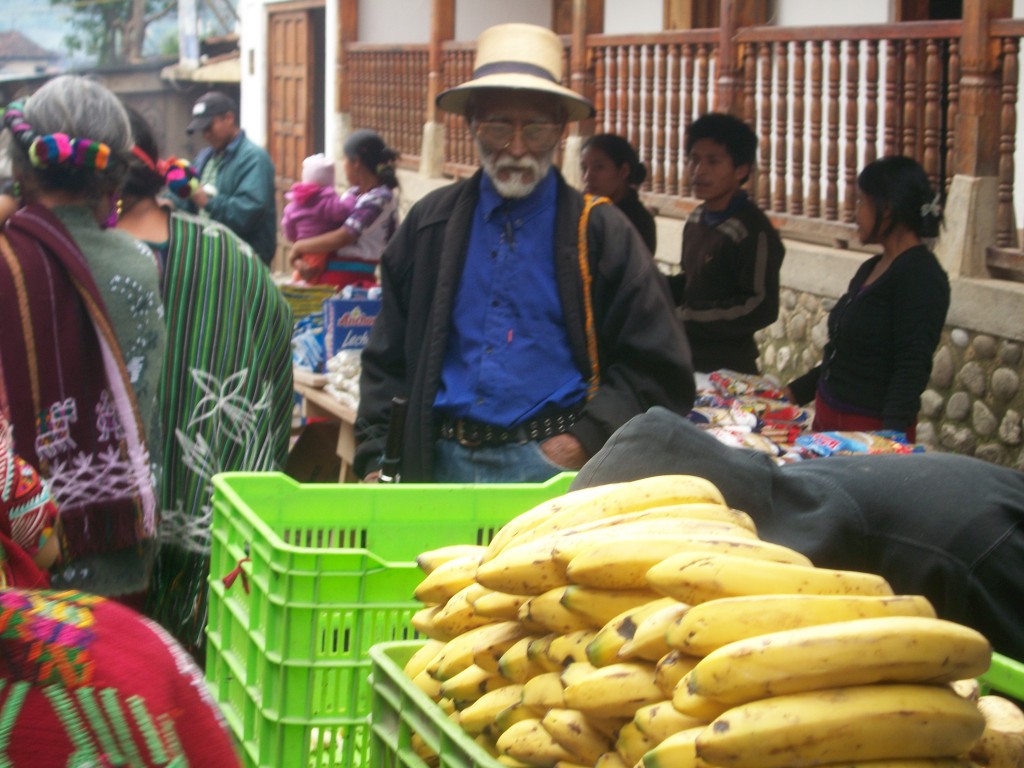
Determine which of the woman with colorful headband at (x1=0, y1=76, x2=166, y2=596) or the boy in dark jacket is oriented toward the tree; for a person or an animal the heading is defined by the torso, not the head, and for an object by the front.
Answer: the woman with colorful headband

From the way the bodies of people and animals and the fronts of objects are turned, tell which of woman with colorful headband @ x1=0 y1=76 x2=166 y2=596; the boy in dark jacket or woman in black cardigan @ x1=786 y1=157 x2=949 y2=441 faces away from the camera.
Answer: the woman with colorful headband

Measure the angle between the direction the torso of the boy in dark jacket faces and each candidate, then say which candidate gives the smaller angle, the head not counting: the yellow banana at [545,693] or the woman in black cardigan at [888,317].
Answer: the yellow banana

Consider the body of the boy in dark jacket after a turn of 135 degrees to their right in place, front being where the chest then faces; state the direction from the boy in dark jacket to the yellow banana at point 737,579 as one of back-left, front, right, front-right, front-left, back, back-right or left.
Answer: back

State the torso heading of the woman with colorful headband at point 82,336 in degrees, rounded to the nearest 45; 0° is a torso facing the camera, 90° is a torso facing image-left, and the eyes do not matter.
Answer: approximately 180°

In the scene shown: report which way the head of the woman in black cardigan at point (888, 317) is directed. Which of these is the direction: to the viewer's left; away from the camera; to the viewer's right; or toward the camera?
to the viewer's left

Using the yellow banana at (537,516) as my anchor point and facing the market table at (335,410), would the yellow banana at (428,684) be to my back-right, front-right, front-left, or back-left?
back-left

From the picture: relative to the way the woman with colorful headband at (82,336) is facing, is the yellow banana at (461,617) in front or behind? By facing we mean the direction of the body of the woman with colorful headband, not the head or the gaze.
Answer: behind

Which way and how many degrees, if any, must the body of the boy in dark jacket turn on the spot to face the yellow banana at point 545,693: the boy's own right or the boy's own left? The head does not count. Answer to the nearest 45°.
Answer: approximately 45° to the boy's own left

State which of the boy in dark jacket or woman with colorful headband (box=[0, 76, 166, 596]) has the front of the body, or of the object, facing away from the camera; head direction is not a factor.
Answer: the woman with colorful headband

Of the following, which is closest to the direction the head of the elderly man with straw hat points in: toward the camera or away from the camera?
toward the camera

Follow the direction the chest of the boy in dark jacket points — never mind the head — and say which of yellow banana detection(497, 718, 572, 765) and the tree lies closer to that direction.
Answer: the yellow banana

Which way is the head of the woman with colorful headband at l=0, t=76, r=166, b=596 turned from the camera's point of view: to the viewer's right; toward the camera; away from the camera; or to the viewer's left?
away from the camera

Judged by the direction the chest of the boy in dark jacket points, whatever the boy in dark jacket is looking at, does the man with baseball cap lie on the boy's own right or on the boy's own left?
on the boy's own right

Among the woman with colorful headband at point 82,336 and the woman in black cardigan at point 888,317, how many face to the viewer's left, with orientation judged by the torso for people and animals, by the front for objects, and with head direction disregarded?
1

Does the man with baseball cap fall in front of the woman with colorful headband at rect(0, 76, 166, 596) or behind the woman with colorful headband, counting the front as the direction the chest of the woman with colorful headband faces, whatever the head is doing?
in front

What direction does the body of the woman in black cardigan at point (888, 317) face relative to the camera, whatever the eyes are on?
to the viewer's left
